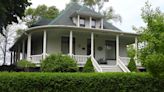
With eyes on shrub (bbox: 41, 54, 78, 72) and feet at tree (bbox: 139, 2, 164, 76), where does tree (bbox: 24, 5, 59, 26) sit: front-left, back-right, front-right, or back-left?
front-right

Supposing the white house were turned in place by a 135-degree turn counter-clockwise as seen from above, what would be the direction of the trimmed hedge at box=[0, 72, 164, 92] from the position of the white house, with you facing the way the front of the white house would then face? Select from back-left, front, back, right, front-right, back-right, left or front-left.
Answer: back

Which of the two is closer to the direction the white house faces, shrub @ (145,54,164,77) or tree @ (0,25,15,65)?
the shrub

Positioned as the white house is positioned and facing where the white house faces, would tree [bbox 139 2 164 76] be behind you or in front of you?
in front

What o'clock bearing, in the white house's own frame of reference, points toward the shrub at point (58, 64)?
The shrub is roughly at 2 o'clock from the white house.

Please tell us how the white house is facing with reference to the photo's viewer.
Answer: facing the viewer and to the right of the viewer

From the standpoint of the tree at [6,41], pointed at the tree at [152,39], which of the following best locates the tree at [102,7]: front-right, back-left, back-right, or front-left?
front-left

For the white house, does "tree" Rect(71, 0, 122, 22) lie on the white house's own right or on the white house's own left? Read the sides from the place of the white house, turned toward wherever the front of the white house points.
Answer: on the white house's own left

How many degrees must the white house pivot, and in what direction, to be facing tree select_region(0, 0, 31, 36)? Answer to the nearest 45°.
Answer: approximately 90° to its right
